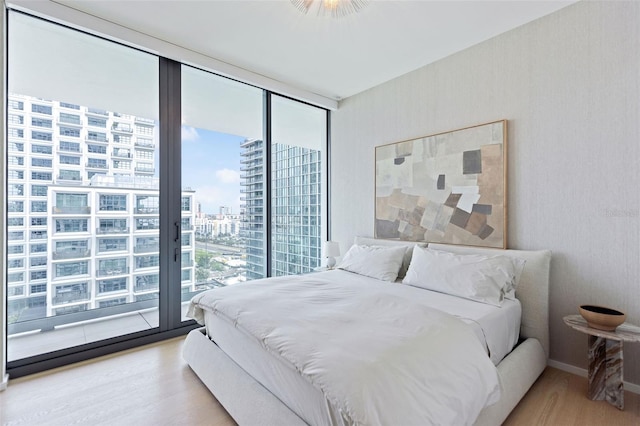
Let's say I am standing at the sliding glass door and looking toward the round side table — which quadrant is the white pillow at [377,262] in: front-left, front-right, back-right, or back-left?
front-left

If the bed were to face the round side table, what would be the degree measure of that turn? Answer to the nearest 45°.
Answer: approximately 135° to its left

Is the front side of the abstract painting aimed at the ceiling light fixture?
yes

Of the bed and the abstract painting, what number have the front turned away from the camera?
0

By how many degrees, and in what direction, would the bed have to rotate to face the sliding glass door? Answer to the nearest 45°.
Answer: approximately 45° to its right

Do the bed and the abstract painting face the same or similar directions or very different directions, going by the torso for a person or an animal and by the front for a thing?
same or similar directions

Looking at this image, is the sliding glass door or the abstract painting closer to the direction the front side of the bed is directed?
the sliding glass door

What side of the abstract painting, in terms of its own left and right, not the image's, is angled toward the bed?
front

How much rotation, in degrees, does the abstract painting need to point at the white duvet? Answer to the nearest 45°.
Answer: approximately 45° to its left
